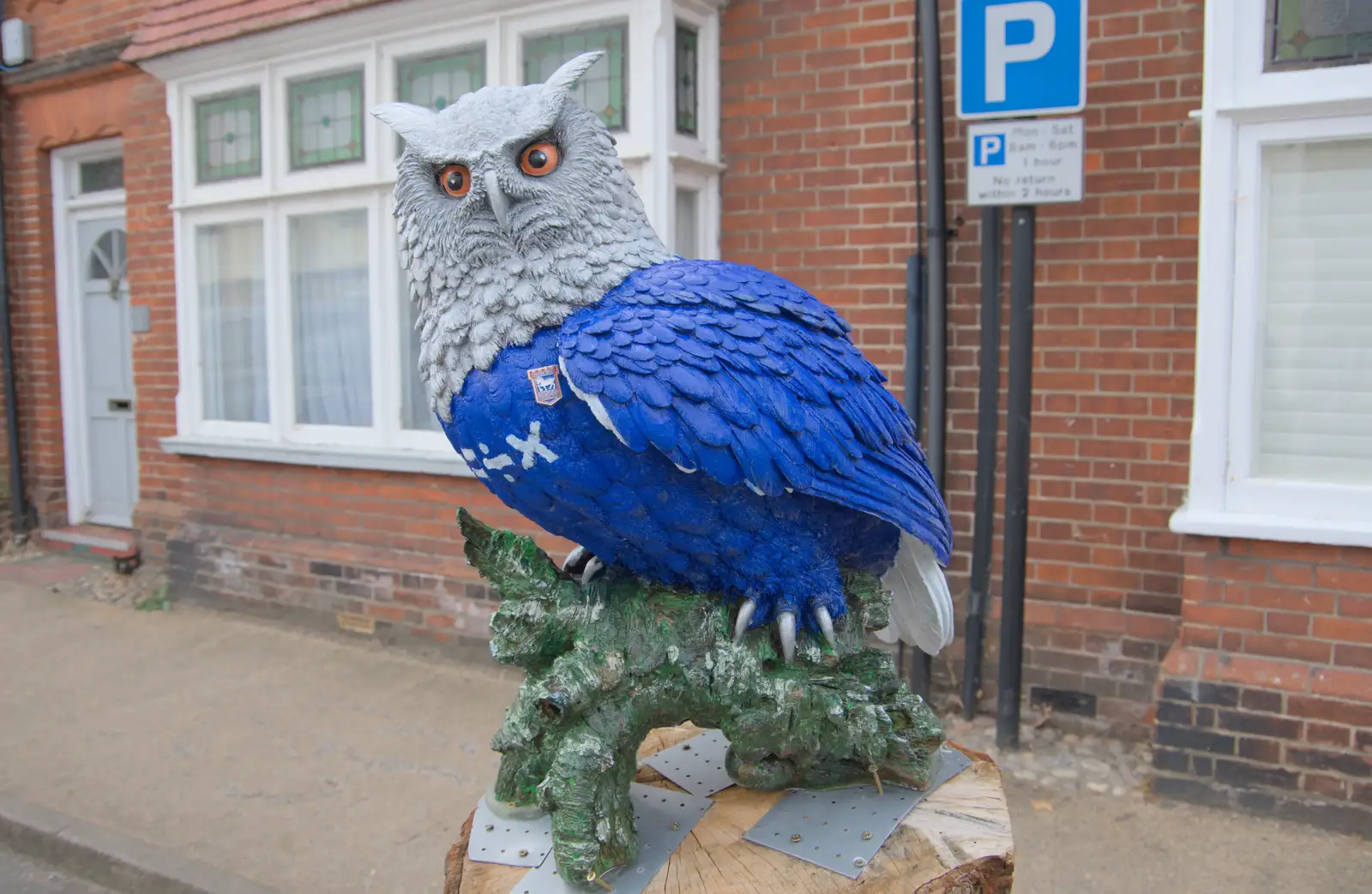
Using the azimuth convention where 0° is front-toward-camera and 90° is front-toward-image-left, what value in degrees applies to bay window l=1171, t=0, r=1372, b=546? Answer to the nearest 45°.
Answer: approximately 0°

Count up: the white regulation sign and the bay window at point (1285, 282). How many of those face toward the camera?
2

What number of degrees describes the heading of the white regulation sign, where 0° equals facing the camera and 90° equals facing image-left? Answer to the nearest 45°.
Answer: approximately 0°

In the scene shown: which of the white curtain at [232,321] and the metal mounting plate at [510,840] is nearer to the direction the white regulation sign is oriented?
the metal mounting plate

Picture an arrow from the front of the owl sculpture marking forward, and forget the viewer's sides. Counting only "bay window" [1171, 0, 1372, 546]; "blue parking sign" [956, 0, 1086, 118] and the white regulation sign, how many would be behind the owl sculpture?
3

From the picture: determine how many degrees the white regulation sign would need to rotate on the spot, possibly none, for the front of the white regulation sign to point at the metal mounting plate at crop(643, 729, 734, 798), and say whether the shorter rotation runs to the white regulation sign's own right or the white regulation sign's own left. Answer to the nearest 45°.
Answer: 0° — it already faces it

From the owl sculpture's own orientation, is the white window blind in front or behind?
behind

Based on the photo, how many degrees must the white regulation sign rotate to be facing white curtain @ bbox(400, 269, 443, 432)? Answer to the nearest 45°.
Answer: approximately 90° to its right
